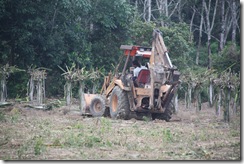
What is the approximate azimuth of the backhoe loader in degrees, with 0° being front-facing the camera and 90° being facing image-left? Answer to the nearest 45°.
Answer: approximately 135°
